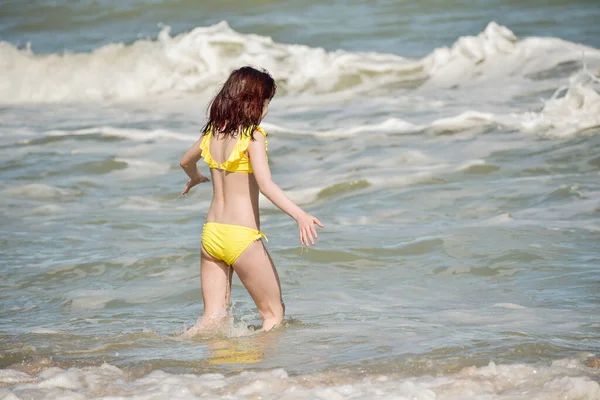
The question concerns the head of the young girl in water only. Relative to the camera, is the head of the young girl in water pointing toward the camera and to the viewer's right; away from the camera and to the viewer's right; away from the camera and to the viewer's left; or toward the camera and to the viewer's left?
away from the camera and to the viewer's right

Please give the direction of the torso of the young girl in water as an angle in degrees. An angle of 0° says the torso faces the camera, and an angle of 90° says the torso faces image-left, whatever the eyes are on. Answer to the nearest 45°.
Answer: approximately 225°

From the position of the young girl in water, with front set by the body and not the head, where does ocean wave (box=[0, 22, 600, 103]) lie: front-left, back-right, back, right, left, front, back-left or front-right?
front-left
